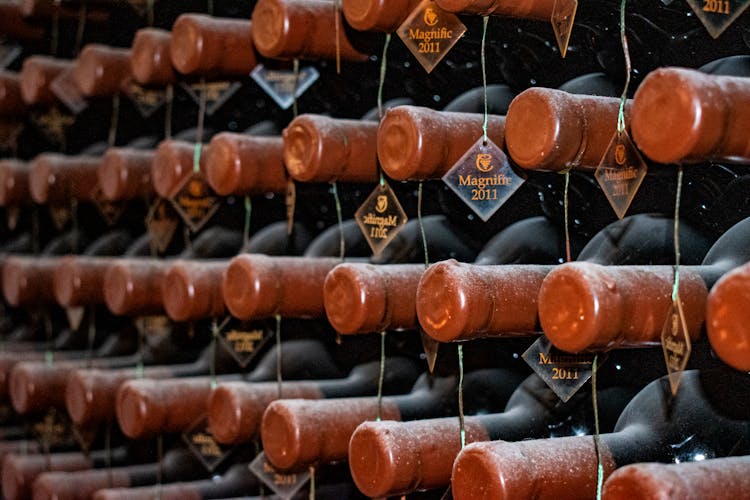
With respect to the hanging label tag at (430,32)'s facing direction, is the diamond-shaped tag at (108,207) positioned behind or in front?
behind

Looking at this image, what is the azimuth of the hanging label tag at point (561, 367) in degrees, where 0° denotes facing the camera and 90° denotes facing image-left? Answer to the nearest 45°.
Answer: approximately 0°
